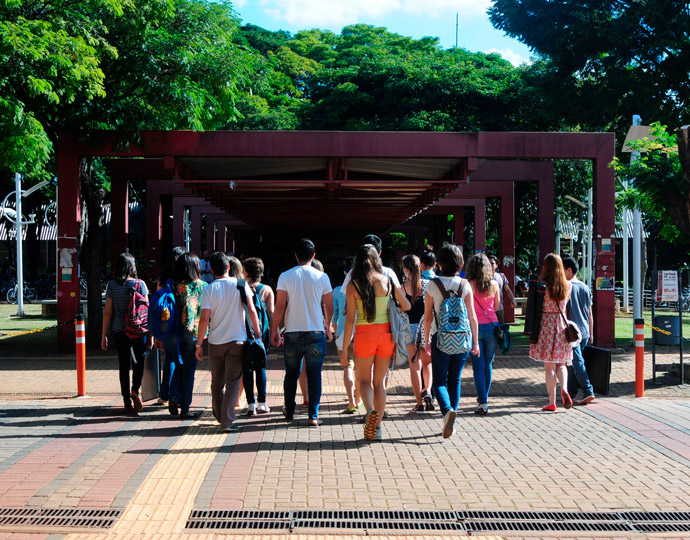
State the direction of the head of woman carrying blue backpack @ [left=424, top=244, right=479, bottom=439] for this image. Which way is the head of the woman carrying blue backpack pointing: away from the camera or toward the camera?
away from the camera

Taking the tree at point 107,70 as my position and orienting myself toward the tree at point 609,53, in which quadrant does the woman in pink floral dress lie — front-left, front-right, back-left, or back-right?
front-right

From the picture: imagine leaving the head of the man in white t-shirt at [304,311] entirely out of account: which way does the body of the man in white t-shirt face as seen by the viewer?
away from the camera

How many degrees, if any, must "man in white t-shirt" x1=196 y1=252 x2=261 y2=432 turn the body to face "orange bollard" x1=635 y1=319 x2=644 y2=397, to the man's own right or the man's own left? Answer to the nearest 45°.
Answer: approximately 90° to the man's own right

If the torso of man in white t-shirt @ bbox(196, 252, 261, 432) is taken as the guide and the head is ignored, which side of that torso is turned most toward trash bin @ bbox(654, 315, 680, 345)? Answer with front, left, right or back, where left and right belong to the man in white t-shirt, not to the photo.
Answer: right

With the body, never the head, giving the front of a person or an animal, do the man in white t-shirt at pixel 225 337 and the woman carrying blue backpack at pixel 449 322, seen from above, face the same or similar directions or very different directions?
same or similar directions

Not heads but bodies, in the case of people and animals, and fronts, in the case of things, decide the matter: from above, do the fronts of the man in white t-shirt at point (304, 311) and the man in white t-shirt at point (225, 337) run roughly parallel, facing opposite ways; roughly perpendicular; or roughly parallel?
roughly parallel

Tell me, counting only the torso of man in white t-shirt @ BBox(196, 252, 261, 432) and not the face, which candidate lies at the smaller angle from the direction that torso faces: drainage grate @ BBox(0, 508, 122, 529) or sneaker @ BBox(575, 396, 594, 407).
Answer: the sneaker

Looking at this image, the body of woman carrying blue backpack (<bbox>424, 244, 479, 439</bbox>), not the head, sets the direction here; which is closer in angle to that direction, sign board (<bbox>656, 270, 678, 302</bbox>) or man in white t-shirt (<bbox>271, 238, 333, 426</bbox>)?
the sign board

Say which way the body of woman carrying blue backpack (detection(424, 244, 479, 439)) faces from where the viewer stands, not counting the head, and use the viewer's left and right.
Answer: facing away from the viewer

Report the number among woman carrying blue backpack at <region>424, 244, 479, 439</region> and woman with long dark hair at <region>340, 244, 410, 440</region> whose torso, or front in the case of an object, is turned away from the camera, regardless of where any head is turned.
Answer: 2

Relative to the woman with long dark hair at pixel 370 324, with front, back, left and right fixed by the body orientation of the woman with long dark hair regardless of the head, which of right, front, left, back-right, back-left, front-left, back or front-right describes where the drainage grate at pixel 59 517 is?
back-left

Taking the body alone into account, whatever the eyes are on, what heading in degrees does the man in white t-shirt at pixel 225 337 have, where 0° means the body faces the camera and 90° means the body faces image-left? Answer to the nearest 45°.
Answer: approximately 180°

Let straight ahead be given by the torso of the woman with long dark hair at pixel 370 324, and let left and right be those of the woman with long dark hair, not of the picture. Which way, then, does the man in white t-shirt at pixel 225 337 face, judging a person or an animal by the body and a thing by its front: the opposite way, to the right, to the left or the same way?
the same way

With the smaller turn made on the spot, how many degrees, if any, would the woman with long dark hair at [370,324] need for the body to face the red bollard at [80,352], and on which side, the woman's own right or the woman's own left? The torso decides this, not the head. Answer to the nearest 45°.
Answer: approximately 45° to the woman's own left

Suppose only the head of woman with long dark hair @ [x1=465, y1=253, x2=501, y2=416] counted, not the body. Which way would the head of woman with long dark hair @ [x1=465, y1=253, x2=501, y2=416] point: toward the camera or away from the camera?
away from the camera

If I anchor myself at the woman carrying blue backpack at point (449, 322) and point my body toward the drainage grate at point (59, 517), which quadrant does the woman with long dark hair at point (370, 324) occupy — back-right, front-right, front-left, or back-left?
front-right

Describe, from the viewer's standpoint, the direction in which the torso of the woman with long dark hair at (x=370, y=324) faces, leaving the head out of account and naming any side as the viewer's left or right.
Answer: facing away from the viewer
